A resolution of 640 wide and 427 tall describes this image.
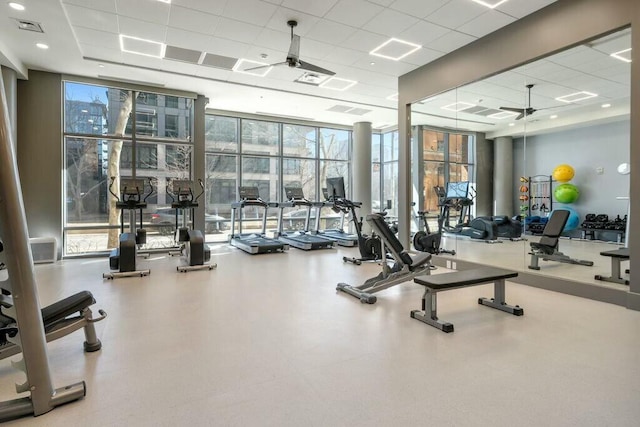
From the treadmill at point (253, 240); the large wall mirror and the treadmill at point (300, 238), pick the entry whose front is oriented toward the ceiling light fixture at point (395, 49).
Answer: the large wall mirror

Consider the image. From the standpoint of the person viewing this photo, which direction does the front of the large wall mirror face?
facing the viewer and to the left of the viewer

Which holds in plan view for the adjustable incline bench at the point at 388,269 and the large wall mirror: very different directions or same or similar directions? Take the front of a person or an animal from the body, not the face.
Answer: very different directions

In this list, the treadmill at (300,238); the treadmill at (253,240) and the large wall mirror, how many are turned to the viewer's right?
0

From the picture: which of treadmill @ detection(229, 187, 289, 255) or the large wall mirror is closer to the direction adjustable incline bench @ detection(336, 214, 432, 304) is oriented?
the large wall mirror

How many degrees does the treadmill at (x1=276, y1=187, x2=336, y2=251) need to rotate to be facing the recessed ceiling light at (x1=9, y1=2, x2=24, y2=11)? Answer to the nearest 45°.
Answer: approximately 90° to its left

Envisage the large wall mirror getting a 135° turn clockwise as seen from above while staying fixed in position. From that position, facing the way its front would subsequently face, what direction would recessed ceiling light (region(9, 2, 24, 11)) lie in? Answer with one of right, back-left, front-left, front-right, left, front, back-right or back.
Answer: back-left

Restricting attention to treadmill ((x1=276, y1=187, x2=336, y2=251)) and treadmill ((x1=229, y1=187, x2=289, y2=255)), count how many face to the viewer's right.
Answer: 0

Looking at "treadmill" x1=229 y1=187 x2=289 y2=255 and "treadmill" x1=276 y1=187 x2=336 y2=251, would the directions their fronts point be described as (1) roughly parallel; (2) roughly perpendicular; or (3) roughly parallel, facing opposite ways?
roughly parallel

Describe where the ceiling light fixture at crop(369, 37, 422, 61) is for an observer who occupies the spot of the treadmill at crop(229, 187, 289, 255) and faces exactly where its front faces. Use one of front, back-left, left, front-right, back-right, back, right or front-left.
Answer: back

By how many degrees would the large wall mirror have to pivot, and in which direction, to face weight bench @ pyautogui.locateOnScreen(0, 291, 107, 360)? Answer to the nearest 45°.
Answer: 0° — it already faces it

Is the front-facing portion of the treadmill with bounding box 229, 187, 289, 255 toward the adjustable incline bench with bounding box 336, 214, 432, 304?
no

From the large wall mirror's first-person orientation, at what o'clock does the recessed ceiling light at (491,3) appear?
The recessed ceiling light is roughly at 11 o'clock from the large wall mirror.
